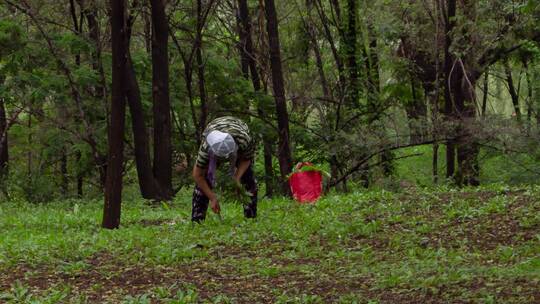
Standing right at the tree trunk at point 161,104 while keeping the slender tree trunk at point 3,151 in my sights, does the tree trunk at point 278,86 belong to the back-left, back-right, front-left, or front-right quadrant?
back-right

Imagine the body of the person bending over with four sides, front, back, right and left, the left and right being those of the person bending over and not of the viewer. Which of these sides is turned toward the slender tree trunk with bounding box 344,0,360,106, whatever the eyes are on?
back

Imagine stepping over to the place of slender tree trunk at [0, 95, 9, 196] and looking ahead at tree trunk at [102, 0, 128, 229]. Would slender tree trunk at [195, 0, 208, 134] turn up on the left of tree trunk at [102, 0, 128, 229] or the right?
left

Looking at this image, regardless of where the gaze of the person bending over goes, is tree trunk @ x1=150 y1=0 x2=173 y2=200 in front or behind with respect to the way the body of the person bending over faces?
behind

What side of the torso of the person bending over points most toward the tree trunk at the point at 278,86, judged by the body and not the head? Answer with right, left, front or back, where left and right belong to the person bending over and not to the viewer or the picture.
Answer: back

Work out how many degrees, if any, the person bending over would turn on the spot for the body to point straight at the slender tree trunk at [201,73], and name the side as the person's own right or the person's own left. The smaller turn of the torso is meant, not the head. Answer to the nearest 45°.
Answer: approximately 180°

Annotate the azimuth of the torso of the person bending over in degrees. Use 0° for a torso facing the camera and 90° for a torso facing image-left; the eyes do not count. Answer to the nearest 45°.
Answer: approximately 0°
